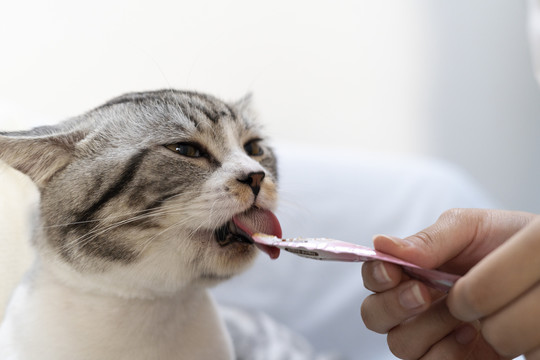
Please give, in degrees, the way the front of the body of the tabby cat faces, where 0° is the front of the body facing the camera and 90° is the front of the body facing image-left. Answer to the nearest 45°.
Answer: approximately 315°
